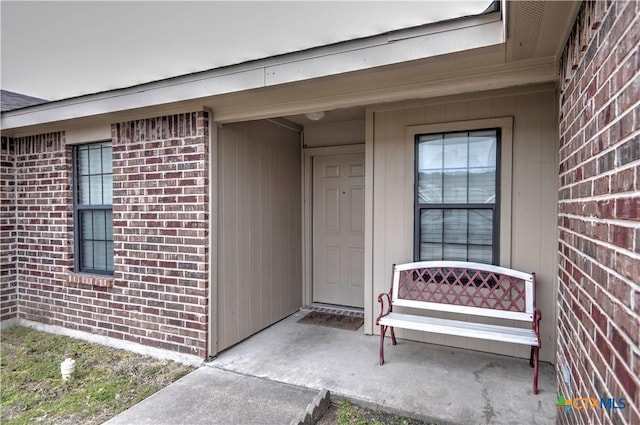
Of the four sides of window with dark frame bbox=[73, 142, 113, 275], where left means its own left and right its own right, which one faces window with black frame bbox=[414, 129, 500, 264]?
left

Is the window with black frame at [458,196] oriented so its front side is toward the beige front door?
no

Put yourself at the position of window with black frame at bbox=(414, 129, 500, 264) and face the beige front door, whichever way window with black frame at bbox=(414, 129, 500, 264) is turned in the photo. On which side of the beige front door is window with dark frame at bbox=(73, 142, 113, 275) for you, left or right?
left

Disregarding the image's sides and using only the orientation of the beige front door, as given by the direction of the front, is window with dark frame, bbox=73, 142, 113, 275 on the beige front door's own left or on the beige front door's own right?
on the beige front door's own right

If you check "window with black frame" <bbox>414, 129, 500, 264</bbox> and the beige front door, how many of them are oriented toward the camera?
2

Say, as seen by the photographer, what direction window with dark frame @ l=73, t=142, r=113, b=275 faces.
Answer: facing the viewer and to the left of the viewer

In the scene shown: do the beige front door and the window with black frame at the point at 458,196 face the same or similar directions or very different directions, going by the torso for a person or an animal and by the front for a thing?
same or similar directions

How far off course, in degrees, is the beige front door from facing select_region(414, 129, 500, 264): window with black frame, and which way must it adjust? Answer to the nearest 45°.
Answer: approximately 45° to its left

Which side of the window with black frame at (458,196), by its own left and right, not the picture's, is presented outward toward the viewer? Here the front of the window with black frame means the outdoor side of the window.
front

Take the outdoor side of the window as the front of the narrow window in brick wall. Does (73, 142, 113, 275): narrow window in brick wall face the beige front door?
no

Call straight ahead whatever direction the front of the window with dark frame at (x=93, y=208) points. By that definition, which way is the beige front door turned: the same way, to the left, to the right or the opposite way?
the same way
